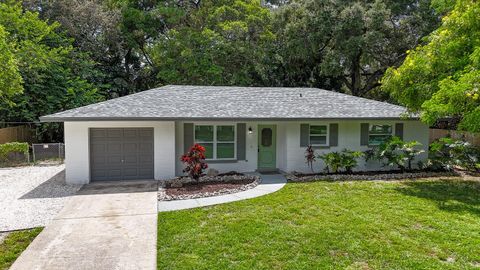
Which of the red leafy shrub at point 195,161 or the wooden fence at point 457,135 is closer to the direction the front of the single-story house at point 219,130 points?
the red leafy shrub

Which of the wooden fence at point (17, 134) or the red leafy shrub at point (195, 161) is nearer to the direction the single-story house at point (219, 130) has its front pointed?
the red leafy shrub

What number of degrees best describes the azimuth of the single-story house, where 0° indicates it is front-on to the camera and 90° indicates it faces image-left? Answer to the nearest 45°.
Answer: approximately 0°

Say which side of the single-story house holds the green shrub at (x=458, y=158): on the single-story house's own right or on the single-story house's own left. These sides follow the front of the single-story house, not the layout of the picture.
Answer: on the single-story house's own left

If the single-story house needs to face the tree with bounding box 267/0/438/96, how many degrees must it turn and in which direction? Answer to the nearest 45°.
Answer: approximately 135° to its left

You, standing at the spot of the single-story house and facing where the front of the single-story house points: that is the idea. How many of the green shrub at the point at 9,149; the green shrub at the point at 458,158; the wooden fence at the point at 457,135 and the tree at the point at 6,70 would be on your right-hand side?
2

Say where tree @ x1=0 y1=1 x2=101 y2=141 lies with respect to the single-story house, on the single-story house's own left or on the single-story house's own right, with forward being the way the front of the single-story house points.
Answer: on the single-story house's own right
